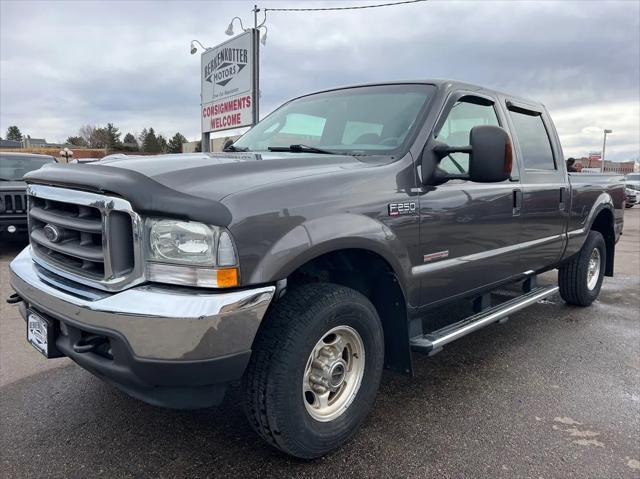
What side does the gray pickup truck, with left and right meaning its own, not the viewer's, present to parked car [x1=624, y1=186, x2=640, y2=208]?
back

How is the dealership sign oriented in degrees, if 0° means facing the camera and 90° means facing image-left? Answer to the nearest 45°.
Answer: approximately 45°

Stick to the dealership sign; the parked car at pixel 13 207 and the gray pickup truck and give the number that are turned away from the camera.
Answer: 0

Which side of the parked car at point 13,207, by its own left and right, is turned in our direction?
front

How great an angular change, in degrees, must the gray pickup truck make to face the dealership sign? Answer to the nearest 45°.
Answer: approximately 135° to its right

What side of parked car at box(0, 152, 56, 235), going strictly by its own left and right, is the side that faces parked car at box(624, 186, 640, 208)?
left

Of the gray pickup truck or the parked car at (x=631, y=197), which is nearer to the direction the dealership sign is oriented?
the gray pickup truck

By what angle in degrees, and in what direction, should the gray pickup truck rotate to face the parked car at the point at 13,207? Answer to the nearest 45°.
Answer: approximately 90° to its right

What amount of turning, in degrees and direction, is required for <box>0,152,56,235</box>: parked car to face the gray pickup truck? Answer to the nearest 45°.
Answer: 0° — it already faces it

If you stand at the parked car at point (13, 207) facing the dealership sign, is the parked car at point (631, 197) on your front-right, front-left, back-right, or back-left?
front-right

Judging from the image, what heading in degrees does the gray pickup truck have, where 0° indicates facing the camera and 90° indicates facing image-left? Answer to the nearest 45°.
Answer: approximately 45°

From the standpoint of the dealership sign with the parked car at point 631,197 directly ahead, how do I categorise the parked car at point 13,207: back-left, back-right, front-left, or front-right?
back-right

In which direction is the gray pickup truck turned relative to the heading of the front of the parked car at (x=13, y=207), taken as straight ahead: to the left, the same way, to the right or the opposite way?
to the right

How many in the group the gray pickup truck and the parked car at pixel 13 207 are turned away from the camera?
0

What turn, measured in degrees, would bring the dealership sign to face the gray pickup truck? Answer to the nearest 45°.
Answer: approximately 45° to its left

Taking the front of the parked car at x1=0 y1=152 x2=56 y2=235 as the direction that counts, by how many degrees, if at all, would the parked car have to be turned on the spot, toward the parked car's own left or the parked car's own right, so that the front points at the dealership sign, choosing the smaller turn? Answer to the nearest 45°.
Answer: approximately 135° to the parked car's own left

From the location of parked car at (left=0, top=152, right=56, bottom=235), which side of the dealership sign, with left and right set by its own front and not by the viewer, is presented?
front

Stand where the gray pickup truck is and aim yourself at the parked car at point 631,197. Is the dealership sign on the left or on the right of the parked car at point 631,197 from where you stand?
left
